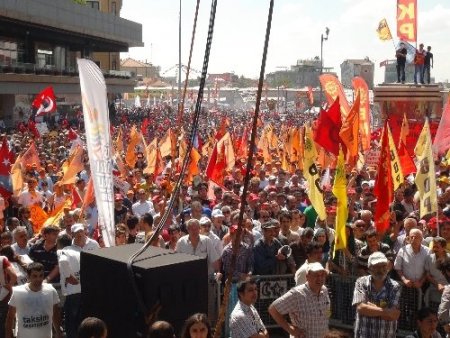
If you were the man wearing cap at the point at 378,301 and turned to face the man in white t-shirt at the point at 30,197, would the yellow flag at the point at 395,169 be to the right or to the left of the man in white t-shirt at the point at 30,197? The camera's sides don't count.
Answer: right

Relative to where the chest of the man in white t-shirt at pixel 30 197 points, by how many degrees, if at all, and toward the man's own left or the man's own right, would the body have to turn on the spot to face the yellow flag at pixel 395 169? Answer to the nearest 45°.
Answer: approximately 90° to the man's own left

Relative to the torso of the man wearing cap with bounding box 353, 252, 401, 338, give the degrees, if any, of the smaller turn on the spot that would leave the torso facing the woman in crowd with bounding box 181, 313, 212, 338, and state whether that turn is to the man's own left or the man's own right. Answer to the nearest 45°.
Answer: approximately 45° to the man's own right

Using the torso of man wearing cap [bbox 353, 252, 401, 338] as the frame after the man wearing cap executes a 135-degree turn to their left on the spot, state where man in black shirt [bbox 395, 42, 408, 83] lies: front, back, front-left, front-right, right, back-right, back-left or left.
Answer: front-left

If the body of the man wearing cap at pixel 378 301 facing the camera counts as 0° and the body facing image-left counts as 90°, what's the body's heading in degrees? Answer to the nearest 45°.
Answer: approximately 0°

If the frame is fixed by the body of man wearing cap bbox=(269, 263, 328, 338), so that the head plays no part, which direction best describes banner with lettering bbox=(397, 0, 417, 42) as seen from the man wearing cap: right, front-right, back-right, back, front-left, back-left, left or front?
back-left

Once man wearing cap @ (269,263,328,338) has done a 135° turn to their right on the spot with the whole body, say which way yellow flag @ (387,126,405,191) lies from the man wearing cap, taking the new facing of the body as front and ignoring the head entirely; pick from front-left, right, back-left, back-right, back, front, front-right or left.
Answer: right
